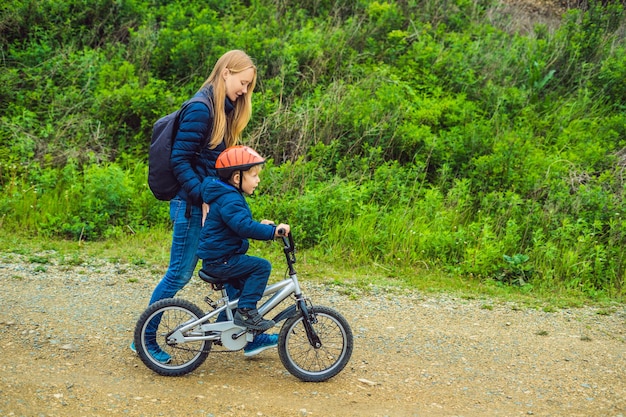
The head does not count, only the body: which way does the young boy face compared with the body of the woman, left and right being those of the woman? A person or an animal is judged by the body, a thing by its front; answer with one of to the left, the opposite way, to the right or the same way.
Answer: the same way

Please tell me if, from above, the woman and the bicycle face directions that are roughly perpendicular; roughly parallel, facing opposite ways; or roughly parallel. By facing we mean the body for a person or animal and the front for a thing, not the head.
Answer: roughly parallel

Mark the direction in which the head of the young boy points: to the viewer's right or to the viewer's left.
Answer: to the viewer's right

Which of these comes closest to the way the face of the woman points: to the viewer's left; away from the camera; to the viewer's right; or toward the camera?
to the viewer's right

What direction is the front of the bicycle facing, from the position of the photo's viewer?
facing to the right of the viewer

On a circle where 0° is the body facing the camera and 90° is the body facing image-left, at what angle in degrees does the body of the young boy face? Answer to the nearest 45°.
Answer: approximately 270°

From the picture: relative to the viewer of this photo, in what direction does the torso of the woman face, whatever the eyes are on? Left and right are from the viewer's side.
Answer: facing to the right of the viewer
